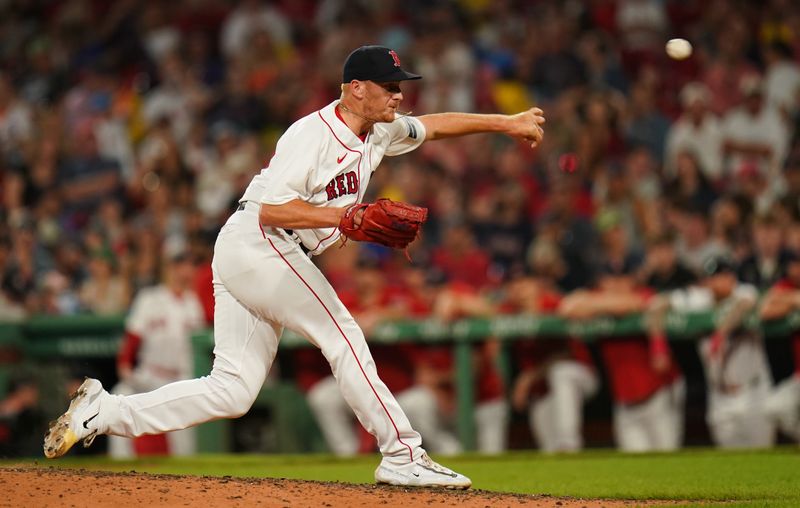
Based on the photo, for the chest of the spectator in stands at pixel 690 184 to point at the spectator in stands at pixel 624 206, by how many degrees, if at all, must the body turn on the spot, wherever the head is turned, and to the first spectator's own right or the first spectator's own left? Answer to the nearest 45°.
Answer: approximately 90° to the first spectator's own right

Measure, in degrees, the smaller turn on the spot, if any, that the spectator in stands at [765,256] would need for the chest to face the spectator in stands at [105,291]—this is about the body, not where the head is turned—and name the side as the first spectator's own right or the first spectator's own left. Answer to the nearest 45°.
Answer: approximately 90° to the first spectator's own right

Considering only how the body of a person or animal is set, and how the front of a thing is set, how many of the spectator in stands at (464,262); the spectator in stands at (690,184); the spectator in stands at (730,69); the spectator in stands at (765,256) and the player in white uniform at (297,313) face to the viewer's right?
1

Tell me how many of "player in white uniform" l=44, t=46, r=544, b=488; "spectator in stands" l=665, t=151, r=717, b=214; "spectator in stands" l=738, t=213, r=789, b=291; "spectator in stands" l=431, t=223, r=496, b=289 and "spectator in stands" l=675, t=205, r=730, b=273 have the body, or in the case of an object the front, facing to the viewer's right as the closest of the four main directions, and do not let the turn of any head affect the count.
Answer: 1

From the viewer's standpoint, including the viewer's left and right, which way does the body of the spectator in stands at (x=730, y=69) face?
facing the viewer

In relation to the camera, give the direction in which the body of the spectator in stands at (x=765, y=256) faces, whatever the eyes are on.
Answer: toward the camera

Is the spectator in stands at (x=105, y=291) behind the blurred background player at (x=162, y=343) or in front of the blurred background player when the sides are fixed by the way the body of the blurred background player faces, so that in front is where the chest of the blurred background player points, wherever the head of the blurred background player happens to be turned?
behind

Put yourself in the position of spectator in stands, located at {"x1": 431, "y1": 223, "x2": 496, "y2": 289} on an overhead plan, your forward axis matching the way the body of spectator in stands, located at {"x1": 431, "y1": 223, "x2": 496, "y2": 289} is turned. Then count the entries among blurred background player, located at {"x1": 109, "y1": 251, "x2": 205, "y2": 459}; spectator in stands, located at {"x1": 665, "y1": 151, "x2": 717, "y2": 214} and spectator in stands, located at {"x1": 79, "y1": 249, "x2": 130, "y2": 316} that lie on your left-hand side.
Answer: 1

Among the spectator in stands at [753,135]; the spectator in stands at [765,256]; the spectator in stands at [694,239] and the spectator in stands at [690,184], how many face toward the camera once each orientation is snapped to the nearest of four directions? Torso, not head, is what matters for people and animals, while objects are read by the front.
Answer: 4

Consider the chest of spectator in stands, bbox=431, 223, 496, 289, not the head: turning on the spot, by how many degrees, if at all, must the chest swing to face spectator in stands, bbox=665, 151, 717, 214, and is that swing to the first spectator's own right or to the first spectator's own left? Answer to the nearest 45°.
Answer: approximately 90° to the first spectator's own left

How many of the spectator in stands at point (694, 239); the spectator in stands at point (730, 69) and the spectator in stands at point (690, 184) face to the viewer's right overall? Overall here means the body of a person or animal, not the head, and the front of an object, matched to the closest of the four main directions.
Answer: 0

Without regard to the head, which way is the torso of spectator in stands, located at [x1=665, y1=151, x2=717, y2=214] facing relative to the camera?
toward the camera

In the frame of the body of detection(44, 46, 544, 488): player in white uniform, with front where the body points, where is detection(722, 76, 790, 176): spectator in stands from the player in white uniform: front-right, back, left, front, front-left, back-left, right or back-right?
front-left
